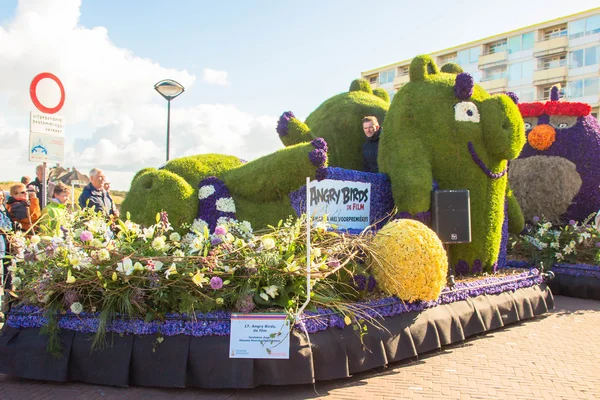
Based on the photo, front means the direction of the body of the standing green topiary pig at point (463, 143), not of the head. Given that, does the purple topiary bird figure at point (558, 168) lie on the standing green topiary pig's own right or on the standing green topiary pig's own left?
on the standing green topiary pig's own left

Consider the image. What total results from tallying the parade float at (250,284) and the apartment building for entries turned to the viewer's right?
0

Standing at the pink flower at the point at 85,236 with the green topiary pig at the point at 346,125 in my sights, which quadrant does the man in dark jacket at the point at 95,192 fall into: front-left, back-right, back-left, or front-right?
front-left

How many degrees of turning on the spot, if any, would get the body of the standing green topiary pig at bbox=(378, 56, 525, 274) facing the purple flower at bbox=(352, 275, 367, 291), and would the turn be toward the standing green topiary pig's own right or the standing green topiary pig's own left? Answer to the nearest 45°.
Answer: approximately 90° to the standing green topiary pig's own right

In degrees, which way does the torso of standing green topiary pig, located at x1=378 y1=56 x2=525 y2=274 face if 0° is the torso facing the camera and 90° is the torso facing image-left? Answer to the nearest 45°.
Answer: approximately 315°

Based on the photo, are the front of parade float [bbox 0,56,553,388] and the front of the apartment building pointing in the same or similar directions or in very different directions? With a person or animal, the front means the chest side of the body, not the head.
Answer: same or similar directions

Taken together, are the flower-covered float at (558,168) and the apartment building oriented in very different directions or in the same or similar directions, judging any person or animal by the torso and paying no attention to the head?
same or similar directions

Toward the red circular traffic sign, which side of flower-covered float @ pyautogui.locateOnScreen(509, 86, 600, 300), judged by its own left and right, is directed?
front

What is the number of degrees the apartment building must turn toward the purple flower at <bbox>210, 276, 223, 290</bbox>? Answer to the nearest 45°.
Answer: approximately 45° to its left

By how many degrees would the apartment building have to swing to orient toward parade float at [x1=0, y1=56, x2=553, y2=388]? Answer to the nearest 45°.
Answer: approximately 45° to its left

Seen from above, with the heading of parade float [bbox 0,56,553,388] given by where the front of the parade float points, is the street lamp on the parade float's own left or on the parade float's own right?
on the parade float's own right

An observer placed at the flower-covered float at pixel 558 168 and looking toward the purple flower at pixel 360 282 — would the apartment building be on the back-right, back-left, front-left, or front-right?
back-right

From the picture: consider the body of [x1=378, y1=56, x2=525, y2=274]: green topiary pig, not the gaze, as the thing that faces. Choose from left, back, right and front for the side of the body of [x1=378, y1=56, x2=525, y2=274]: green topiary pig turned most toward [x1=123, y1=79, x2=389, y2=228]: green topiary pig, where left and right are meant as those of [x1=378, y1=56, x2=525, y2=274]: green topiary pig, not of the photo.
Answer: back

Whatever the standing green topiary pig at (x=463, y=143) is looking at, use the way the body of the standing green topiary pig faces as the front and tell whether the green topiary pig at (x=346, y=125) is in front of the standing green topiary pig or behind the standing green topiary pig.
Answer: behind

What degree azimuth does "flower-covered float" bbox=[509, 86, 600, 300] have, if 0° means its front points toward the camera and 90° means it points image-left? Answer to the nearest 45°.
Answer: approximately 45°

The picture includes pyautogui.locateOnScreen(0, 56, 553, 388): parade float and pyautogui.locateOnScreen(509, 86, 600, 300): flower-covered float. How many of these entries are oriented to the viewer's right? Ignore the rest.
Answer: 0

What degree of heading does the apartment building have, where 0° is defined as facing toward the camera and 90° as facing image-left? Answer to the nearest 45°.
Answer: approximately 45°
